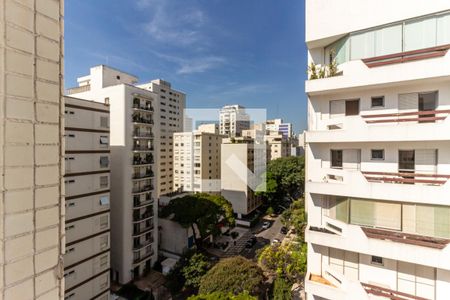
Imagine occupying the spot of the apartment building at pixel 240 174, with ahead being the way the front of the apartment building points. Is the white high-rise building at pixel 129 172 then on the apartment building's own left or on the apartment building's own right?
on the apartment building's own right

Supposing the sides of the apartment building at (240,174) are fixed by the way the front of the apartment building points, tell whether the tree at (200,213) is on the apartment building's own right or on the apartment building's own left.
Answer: on the apartment building's own right

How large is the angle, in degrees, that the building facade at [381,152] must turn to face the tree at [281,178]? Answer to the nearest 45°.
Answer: approximately 90° to its right

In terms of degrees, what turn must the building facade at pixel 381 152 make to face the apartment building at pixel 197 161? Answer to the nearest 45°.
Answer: approximately 90° to its right

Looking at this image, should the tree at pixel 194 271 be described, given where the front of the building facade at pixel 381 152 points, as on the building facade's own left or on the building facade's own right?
on the building facade's own right

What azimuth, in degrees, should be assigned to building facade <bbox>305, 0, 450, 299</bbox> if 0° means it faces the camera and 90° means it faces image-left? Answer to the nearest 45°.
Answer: approximately 45°
